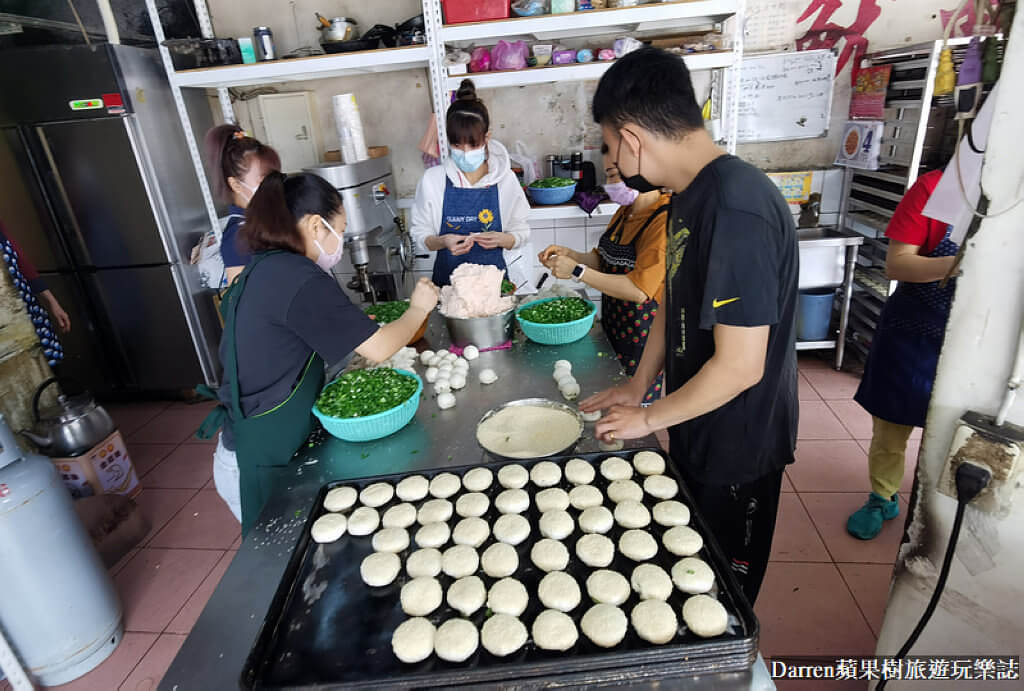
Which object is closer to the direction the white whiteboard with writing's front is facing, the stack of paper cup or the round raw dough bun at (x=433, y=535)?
the round raw dough bun

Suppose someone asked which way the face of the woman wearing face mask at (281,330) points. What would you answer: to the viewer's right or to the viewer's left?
to the viewer's right

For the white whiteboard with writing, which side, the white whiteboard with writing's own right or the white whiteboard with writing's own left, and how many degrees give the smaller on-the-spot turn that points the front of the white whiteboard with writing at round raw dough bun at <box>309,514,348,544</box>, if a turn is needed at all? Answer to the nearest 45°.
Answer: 0° — it already faces it

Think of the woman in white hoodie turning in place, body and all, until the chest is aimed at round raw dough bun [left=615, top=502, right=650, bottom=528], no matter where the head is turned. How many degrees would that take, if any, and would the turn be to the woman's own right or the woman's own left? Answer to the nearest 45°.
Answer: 0° — they already face it

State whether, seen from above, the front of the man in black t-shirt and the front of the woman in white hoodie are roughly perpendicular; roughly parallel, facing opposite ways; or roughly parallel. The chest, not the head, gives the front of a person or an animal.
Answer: roughly perpendicular

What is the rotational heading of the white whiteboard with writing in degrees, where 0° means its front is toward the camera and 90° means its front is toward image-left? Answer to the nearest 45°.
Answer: approximately 0°

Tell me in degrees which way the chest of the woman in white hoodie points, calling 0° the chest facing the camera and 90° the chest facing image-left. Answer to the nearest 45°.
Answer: approximately 0°

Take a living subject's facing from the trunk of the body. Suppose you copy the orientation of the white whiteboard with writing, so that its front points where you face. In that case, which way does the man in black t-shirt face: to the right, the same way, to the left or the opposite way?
to the right

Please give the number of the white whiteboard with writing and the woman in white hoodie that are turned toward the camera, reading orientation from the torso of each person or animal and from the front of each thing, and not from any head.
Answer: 2

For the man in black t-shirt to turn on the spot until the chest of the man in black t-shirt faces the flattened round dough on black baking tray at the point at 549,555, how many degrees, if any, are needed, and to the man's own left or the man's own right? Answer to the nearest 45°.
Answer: approximately 45° to the man's own left

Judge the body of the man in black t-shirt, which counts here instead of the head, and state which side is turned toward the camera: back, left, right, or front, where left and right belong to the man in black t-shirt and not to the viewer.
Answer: left
